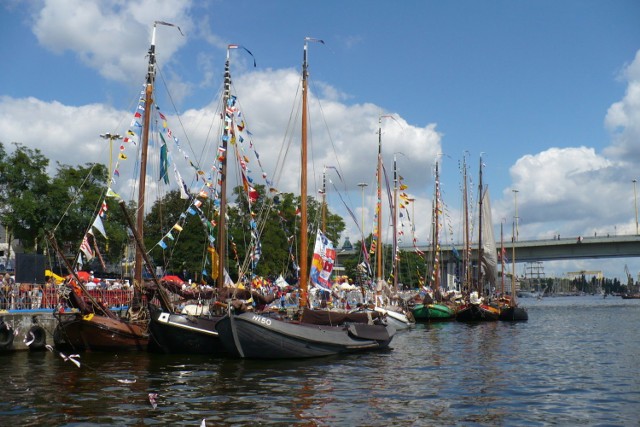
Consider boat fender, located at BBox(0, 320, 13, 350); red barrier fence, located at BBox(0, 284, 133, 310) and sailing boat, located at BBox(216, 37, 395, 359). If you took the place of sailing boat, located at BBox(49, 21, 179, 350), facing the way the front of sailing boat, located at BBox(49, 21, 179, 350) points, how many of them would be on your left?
1

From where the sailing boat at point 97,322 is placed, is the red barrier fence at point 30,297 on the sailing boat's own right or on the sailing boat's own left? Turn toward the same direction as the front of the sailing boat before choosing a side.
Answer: on the sailing boat's own right

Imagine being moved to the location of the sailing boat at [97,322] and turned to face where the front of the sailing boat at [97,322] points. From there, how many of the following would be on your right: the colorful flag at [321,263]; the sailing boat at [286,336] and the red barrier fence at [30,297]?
1

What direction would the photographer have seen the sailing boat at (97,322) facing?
facing the viewer and to the left of the viewer

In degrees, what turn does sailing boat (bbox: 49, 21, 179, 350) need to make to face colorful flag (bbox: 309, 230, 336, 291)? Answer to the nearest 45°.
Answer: approximately 135° to its left

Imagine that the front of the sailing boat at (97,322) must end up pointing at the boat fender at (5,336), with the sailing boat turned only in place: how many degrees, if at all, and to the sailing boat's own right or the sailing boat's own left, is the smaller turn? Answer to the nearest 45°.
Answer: approximately 45° to the sailing boat's own right

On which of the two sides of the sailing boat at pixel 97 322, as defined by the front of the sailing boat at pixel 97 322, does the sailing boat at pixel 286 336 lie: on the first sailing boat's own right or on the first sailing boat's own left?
on the first sailing boat's own left
